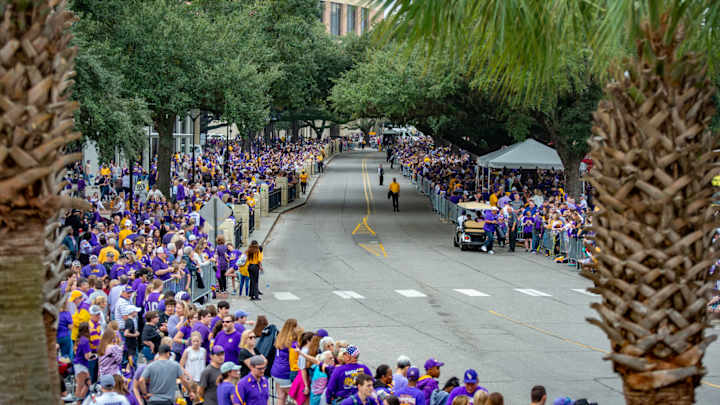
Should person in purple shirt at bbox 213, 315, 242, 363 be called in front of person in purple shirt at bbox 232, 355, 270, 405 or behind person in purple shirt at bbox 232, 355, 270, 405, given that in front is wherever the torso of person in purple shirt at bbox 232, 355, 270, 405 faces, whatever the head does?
behind

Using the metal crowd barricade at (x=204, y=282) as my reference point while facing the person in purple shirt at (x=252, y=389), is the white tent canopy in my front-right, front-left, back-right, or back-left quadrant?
back-left

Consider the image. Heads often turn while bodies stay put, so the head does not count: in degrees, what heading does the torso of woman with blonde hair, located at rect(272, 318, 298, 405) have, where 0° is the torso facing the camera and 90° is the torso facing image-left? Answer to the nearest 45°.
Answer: approximately 225°

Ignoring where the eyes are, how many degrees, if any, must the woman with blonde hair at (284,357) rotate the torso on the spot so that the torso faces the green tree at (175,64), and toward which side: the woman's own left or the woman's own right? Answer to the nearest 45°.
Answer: approximately 45° to the woman's own left

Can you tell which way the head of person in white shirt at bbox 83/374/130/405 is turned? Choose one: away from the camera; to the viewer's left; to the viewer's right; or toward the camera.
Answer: away from the camera

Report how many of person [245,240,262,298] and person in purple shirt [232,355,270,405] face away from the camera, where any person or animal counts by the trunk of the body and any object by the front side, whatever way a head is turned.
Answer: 1

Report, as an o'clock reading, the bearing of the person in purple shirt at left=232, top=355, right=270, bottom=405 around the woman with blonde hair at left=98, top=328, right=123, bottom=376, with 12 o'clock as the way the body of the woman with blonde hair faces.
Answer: The person in purple shirt is roughly at 3 o'clock from the woman with blonde hair.

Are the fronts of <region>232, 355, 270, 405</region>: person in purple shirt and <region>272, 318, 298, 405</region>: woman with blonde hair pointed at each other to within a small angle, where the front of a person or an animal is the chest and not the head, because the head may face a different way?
no

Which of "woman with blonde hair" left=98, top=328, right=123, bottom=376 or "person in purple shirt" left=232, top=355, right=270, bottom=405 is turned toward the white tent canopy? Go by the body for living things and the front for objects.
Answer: the woman with blonde hair

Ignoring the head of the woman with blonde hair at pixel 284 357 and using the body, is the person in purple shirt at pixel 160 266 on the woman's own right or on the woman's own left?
on the woman's own left

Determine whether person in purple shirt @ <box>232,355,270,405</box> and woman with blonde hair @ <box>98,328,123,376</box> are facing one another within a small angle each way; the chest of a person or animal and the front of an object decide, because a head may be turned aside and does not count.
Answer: no
